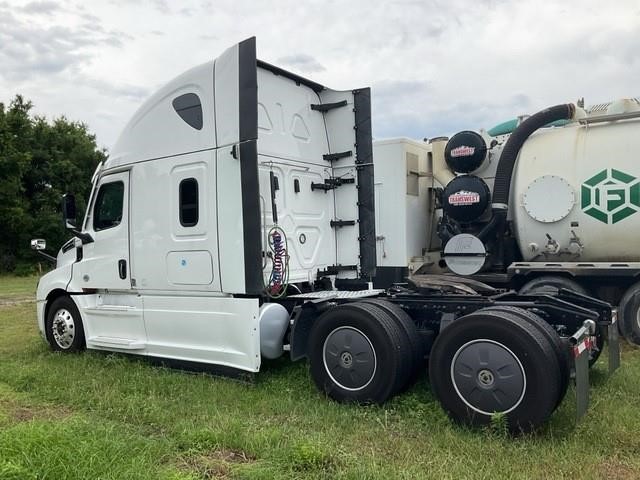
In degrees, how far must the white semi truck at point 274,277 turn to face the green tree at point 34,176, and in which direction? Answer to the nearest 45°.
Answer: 0° — it already faces it

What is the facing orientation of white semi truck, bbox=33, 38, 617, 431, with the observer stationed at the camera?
facing away from the viewer and to the left of the viewer

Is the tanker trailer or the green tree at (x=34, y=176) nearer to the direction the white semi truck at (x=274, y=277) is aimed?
the green tree

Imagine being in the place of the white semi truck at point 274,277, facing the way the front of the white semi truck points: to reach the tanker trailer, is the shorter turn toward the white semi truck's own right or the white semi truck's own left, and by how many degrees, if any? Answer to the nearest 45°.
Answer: approximately 90° to the white semi truck's own right

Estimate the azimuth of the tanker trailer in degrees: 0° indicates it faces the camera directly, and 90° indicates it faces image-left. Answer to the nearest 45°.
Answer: approximately 90°

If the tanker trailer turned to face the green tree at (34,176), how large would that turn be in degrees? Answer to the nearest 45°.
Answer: approximately 45° to its right

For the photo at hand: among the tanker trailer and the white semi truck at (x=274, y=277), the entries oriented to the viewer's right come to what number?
0

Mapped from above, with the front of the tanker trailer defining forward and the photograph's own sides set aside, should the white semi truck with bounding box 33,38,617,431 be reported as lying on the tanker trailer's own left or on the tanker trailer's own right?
on the tanker trailer's own left
